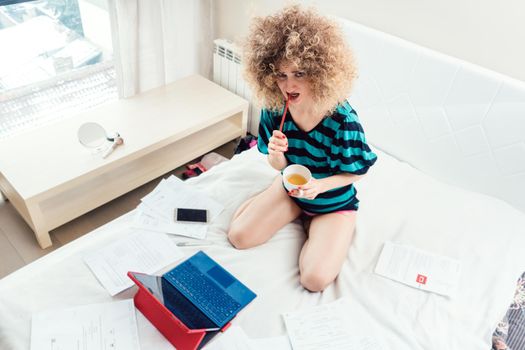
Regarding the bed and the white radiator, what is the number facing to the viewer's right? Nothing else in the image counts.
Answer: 0

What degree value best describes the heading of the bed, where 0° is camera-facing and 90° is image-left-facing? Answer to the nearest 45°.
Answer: approximately 45°

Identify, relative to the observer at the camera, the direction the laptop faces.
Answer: facing away from the viewer and to the right of the viewer

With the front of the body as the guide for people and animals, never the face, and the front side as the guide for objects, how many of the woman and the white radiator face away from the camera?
0

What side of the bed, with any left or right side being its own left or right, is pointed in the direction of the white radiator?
right

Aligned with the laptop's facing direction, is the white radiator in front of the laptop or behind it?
in front

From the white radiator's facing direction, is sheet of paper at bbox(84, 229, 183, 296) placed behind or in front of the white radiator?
in front

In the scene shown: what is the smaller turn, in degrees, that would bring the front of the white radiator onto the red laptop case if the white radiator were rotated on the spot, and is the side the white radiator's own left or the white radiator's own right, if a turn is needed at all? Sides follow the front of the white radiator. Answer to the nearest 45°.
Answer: approximately 45° to the white radiator's own left

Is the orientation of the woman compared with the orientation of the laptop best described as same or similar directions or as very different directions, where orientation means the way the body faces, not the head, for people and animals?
very different directions

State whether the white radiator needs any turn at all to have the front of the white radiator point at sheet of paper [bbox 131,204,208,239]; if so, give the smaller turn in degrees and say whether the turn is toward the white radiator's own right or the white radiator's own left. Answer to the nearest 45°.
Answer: approximately 45° to the white radiator's own left

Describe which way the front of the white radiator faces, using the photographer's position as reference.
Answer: facing the viewer and to the left of the viewer
